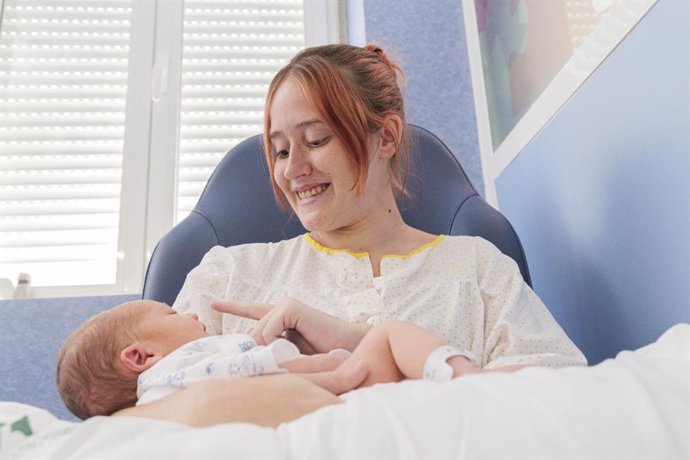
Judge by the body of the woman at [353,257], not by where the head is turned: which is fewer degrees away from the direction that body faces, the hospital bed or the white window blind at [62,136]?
the hospital bed

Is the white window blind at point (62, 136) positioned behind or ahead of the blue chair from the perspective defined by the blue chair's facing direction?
behind

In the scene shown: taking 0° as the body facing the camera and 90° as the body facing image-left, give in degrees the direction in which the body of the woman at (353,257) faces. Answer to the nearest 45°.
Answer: approximately 0°
